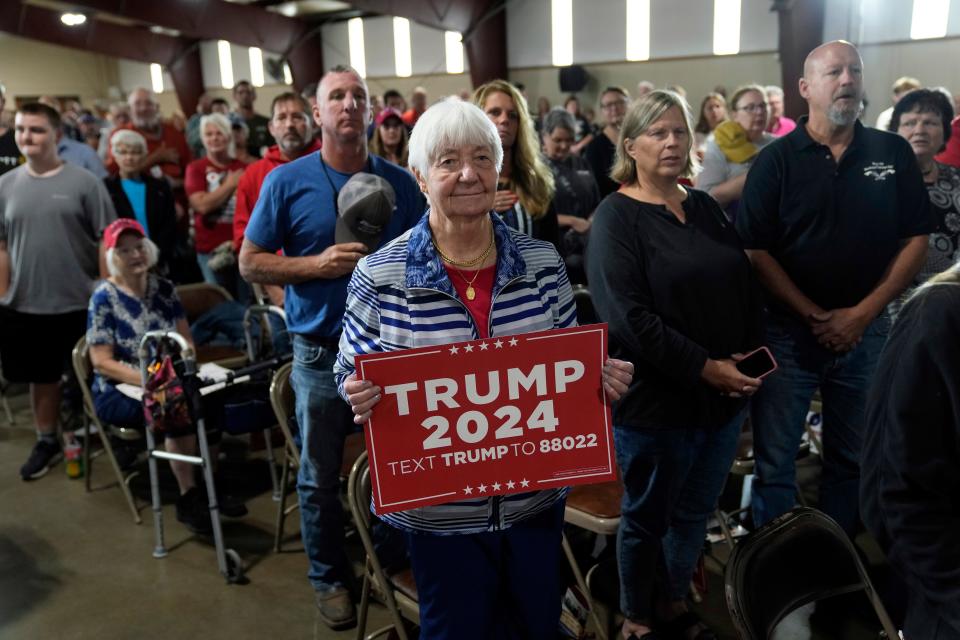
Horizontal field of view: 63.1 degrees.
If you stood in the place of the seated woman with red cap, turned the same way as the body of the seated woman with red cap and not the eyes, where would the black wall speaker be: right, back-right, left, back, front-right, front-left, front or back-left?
left

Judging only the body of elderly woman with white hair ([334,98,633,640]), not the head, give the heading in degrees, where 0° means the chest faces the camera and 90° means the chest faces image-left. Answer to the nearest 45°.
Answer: approximately 0°

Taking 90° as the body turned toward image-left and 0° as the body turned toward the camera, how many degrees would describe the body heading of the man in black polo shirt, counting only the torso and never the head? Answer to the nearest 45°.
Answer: approximately 0°

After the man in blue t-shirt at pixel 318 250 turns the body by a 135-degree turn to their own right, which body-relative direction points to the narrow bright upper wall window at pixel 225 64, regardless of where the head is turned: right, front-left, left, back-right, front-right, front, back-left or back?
front-right

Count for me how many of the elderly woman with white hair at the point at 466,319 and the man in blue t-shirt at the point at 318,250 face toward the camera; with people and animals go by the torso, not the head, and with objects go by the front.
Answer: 2

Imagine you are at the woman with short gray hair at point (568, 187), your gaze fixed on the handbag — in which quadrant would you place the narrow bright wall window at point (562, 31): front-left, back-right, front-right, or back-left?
back-right

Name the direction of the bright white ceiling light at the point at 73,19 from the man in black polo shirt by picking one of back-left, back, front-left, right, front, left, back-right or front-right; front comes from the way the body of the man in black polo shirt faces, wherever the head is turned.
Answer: back-right

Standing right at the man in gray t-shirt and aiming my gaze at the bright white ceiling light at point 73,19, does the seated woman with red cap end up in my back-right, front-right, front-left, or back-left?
back-right

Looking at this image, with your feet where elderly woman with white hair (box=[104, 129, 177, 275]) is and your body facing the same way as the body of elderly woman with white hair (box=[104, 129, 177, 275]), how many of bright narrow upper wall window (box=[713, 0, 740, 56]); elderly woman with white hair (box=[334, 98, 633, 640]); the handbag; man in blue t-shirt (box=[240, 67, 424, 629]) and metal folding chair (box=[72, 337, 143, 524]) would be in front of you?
4
